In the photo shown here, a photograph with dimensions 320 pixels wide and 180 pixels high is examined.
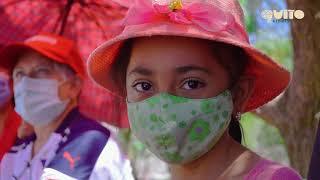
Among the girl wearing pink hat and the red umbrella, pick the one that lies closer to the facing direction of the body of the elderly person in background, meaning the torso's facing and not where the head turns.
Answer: the girl wearing pink hat

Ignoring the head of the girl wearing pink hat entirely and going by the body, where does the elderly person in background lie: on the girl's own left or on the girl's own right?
on the girl's own right

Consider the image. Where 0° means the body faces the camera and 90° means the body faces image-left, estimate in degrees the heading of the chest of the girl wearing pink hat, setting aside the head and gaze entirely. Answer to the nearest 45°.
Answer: approximately 45°
